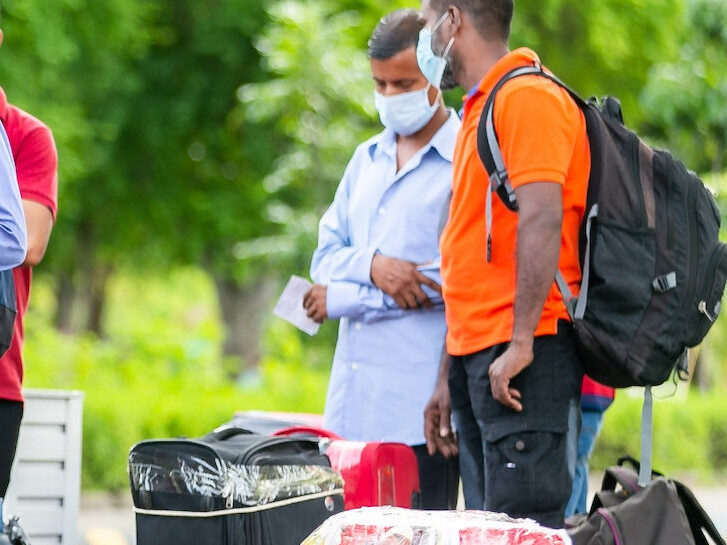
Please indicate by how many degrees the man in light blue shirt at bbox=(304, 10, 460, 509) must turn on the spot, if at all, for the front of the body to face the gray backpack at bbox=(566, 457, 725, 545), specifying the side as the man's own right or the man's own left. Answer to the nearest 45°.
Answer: approximately 90° to the man's own left

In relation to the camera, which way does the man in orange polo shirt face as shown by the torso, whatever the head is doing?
to the viewer's left

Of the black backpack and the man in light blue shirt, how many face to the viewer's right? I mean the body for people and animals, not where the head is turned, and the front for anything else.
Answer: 1

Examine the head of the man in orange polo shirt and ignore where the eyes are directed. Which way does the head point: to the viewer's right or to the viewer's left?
to the viewer's left

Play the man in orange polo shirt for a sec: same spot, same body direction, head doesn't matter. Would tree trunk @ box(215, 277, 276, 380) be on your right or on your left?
on your right

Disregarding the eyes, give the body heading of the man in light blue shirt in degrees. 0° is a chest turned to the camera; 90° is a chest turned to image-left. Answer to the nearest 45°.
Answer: approximately 45°

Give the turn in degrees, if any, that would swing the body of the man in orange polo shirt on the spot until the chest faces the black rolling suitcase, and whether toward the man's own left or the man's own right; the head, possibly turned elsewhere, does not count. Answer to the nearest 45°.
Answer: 0° — they already face it

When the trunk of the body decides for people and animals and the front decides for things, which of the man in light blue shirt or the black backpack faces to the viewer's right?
the black backpack

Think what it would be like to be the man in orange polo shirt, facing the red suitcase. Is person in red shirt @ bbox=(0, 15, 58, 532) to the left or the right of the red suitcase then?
left

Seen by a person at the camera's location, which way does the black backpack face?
facing to the right of the viewer

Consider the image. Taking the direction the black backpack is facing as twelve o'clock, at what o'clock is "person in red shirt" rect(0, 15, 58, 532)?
The person in red shirt is roughly at 6 o'clock from the black backpack.
